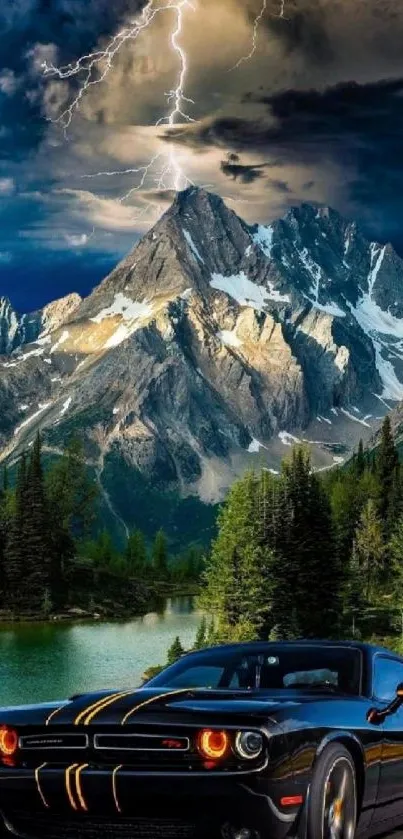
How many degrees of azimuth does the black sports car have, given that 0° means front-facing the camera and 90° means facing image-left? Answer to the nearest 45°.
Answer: approximately 45°
